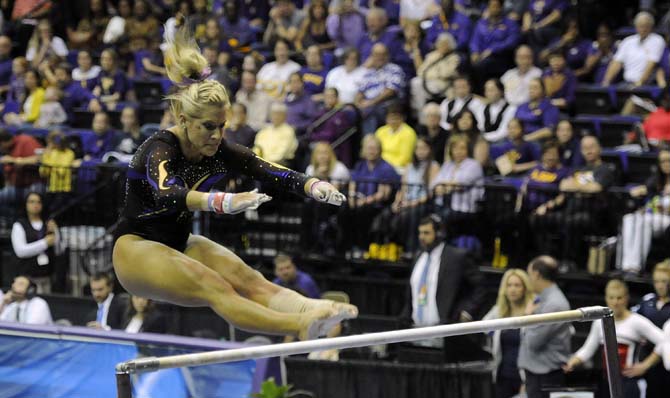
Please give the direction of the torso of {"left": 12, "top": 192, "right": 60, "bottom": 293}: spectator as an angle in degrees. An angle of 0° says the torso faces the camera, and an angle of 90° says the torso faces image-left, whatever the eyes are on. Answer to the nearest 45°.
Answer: approximately 315°

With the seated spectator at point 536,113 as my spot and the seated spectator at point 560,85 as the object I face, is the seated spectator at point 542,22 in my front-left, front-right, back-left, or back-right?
front-left

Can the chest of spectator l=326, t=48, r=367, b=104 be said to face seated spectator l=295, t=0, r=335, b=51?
no

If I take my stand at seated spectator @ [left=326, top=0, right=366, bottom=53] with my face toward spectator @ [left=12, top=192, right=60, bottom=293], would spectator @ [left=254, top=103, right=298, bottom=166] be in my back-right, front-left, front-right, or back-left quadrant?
front-left

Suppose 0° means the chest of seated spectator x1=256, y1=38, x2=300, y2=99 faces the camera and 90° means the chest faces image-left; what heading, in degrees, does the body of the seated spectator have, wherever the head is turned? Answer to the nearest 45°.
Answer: approximately 0°

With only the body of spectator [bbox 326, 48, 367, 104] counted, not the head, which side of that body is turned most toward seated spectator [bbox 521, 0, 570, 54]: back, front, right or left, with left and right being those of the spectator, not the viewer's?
left

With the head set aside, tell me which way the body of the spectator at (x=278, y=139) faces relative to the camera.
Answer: toward the camera

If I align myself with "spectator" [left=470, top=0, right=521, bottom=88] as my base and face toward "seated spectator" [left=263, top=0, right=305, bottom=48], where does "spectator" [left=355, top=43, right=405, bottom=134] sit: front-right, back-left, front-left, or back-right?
front-left

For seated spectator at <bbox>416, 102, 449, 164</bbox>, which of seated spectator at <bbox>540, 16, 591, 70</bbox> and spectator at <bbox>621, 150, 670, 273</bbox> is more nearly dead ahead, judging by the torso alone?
the spectator

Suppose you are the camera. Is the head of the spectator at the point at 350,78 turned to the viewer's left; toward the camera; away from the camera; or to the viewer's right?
toward the camera

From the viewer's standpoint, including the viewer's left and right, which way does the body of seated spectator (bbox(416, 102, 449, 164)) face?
facing the viewer

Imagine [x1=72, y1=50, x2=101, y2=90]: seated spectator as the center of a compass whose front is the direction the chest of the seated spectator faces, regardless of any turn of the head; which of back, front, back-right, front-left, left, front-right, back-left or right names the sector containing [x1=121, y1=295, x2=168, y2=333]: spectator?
front

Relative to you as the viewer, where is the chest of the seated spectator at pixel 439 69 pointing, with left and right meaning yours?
facing the viewer and to the left of the viewer

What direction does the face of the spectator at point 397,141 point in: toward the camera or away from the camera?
toward the camera

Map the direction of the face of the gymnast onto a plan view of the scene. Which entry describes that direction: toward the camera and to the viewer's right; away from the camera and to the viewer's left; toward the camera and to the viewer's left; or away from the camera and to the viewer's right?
toward the camera and to the viewer's right

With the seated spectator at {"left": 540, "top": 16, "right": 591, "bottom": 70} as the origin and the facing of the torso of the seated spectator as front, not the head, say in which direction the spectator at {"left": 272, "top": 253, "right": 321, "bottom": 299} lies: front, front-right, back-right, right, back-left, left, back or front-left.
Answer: front

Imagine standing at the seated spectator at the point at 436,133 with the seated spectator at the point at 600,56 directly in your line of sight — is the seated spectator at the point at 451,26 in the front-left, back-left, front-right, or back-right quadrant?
front-left

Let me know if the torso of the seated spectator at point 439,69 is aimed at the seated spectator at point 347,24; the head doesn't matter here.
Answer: no
